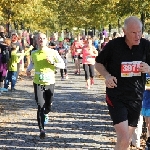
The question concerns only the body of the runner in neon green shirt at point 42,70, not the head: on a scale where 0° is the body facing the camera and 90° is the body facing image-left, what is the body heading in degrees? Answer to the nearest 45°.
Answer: approximately 0°

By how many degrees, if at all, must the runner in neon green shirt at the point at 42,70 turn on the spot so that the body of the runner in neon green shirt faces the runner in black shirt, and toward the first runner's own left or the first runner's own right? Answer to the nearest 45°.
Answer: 0° — they already face them
